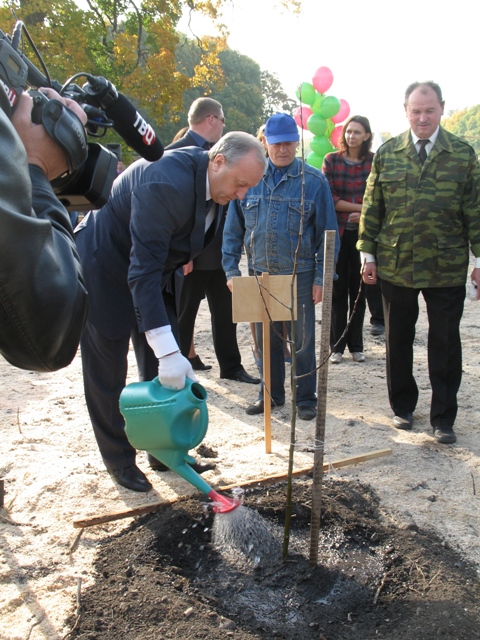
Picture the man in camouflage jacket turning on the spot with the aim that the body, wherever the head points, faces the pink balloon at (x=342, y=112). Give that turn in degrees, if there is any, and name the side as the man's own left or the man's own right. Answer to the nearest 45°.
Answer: approximately 180°

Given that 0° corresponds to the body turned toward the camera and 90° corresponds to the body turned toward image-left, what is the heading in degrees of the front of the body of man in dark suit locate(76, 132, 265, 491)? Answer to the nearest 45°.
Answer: approximately 270°

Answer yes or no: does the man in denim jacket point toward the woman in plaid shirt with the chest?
no

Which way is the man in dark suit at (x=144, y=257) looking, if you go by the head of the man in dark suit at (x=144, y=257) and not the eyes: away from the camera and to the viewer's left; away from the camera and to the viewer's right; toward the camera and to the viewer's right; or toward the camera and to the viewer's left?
toward the camera and to the viewer's right

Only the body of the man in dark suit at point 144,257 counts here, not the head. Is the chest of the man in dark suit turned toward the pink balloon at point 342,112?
no

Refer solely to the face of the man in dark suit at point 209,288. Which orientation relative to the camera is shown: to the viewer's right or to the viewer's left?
to the viewer's right

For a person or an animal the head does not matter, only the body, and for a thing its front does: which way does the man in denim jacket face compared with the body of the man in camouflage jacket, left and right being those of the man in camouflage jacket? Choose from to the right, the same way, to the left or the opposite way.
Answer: the same way

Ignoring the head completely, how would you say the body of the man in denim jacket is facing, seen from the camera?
toward the camera

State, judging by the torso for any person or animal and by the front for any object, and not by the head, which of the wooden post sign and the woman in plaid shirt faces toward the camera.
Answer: the woman in plaid shirt

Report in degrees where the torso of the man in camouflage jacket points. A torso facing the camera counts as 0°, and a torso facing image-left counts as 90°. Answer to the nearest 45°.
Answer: approximately 0°

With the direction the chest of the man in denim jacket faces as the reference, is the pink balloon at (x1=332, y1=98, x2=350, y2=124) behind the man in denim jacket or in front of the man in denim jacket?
behind

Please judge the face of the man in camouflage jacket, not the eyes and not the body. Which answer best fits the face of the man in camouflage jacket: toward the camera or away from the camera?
toward the camera

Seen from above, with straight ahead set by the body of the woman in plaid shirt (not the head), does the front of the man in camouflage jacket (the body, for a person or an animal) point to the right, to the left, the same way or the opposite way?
the same way

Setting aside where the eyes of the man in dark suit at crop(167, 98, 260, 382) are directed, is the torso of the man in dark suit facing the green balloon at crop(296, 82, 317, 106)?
no

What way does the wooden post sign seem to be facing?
away from the camera
